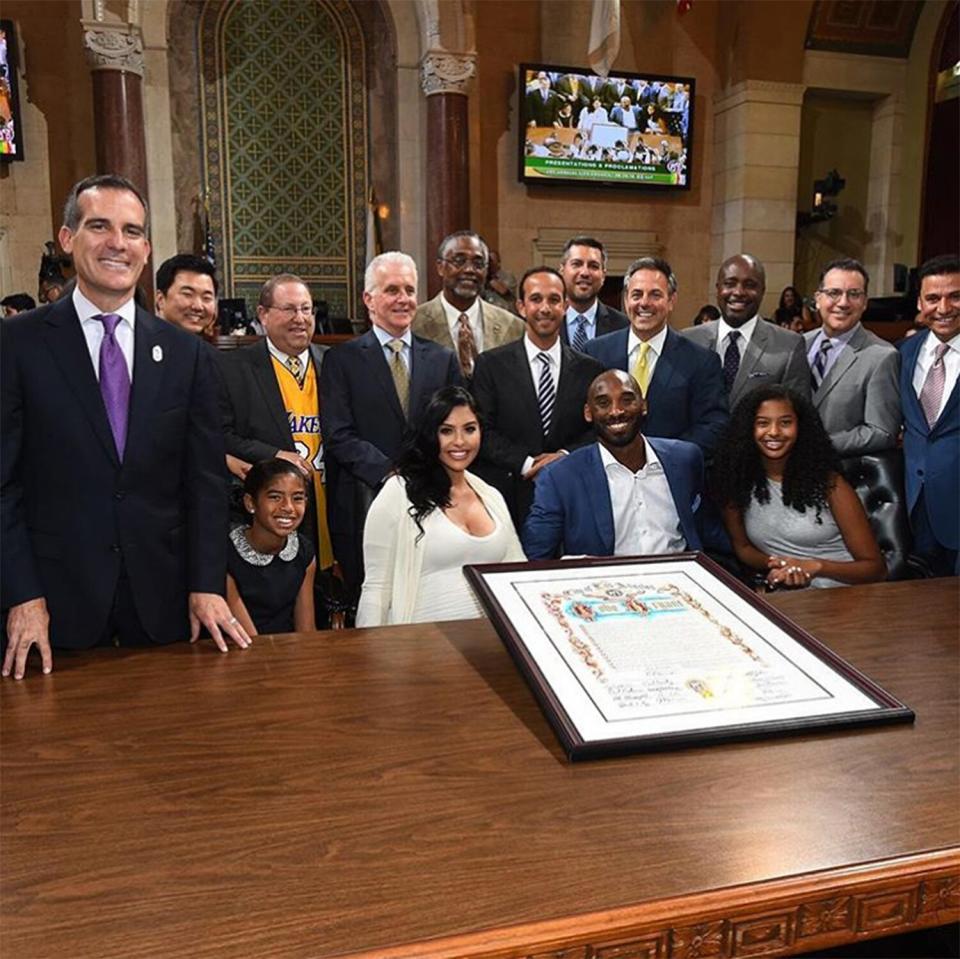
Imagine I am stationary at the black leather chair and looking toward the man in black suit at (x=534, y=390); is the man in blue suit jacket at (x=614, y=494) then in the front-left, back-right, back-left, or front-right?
front-left

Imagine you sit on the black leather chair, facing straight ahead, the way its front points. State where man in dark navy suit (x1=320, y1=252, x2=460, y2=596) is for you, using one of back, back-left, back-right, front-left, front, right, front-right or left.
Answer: front-right

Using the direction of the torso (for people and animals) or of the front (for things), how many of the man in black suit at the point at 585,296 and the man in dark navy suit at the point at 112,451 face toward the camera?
2

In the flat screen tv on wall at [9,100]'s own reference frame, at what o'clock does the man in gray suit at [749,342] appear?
The man in gray suit is roughly at 1 o'clock from the flat screen tv on wall.

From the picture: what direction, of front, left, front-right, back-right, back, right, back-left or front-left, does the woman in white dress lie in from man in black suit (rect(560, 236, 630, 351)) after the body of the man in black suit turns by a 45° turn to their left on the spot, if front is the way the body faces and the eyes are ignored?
front-right

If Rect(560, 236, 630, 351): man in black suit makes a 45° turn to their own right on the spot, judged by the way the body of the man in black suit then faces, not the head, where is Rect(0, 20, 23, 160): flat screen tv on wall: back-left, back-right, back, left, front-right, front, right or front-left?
right

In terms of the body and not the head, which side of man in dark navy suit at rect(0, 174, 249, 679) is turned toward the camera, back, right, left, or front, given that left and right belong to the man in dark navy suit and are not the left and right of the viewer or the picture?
front

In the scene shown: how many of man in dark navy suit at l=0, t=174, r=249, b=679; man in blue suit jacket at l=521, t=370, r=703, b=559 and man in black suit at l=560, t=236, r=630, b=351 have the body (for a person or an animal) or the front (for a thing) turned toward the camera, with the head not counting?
3

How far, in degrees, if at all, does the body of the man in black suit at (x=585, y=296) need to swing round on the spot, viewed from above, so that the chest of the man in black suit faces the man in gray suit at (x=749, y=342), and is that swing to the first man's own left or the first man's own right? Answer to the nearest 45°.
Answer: approximately 45° to the first man's own left

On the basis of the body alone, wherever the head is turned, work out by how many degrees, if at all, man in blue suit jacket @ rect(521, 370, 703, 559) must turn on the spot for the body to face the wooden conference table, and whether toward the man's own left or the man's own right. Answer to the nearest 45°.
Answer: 0° — they already face it

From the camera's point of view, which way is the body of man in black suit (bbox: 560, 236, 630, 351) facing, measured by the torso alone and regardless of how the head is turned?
toward the camera

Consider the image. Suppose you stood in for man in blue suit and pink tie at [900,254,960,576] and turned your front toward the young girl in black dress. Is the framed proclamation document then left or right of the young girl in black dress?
left

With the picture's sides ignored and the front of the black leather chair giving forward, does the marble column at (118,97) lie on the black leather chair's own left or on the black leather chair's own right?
on the black leather chair's own right

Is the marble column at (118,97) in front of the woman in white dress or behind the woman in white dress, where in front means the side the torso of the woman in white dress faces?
behind

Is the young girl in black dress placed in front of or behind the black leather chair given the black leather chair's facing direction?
in front
